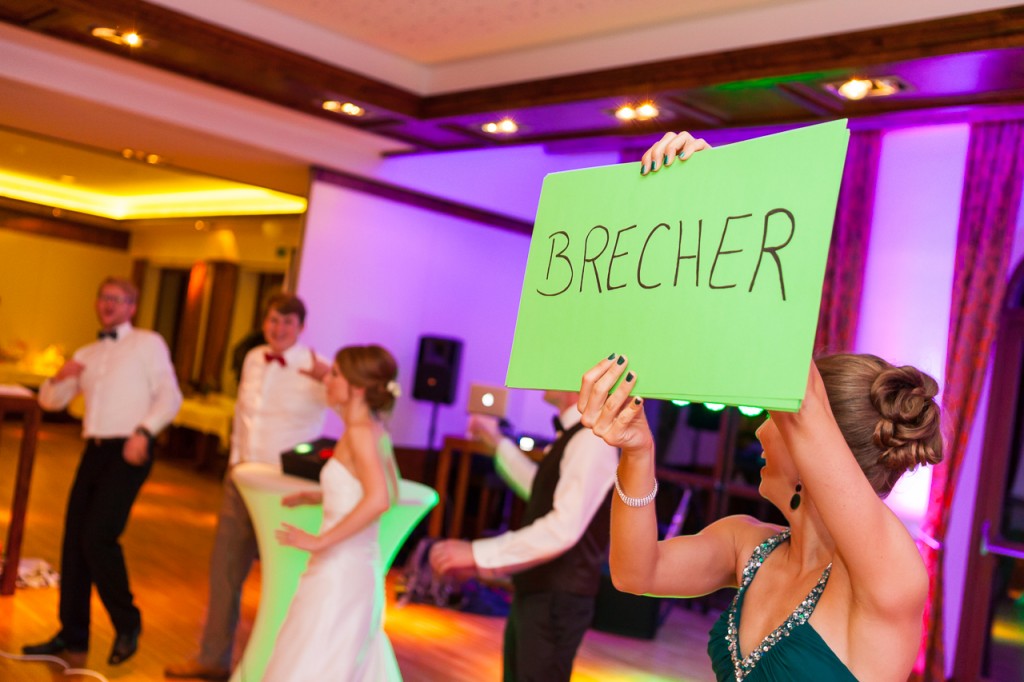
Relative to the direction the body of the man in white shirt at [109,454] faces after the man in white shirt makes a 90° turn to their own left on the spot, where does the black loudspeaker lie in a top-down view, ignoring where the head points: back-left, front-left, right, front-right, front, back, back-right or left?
left

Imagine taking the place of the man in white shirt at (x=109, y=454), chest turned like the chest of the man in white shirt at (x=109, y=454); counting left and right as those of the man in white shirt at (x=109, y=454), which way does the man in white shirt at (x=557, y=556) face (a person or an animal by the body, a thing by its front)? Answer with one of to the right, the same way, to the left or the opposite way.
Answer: to the right

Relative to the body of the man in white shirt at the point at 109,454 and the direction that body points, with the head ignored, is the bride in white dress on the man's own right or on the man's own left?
on the man's own left

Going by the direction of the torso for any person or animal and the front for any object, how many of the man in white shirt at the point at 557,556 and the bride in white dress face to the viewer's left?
2

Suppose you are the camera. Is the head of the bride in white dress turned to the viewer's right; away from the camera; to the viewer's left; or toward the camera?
to the viewer's left

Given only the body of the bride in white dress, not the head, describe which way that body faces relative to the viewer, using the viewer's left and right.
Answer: facing to the left of the viewer

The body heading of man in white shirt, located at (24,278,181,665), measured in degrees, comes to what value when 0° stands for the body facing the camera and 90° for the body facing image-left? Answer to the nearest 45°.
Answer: approximately 45°

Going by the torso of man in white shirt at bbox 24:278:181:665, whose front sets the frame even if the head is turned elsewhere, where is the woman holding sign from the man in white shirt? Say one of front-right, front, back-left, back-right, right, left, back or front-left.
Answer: front-left
